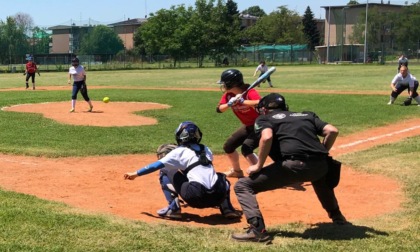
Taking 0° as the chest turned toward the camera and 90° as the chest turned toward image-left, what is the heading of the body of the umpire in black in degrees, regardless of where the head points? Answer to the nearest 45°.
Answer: approximately 135°

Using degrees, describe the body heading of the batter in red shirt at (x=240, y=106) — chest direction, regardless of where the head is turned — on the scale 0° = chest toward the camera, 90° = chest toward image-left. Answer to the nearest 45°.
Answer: approximately 45°

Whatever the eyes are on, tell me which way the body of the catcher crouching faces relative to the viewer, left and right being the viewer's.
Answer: facing away from the viewer and to the left of the viewer

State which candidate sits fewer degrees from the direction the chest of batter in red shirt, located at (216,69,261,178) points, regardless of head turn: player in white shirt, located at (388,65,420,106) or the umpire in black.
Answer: the umpire in black

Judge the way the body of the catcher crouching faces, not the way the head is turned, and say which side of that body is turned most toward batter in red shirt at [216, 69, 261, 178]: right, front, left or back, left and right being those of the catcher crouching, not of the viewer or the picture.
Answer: right

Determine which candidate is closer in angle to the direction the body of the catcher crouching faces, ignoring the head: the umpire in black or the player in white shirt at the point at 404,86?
the player in white shirt

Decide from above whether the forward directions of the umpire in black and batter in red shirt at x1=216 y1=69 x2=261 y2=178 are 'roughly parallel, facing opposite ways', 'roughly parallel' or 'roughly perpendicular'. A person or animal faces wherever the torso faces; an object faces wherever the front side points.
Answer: roughly perpendicular
